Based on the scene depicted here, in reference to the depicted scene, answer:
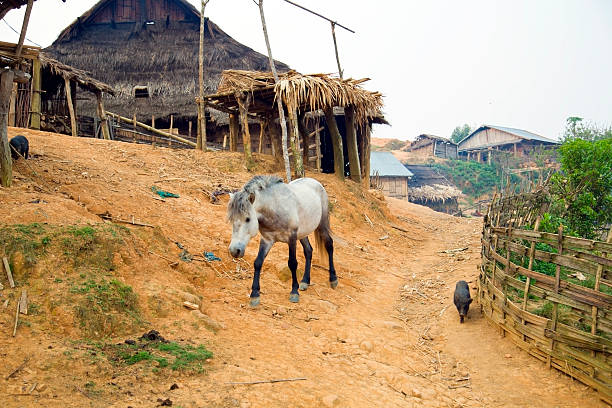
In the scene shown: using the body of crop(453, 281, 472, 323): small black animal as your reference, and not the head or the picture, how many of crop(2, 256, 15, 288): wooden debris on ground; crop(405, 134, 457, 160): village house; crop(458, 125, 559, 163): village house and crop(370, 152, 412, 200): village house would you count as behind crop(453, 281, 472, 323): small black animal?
3

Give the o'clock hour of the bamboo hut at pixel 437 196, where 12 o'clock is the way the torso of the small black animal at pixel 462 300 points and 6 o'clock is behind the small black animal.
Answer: The bamboo hut is roughly at 6 o'clock from the small black animal.

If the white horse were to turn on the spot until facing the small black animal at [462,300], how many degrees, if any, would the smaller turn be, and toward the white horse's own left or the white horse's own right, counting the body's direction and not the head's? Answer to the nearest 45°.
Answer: approximately 135° to the white horse's own left

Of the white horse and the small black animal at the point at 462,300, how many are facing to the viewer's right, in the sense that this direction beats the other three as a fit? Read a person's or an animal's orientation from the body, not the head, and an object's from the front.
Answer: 0

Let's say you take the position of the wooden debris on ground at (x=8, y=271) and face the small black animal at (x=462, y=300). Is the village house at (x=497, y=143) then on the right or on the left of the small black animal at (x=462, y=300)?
left

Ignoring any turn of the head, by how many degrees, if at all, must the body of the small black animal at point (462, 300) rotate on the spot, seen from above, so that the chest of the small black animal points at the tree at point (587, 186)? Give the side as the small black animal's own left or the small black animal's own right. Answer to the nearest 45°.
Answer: approximately 135° to the small black animal's own left

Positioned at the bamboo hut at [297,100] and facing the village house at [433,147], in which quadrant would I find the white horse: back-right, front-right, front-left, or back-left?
back-right

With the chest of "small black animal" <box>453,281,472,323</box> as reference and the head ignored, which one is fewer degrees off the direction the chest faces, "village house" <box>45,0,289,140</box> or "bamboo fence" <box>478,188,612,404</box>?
the bamboo fence

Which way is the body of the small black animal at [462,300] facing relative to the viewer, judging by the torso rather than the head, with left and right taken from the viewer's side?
facing the viewer

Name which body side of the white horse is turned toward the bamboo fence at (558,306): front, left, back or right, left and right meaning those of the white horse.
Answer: left

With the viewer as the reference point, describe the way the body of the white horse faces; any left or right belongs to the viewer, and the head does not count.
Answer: facing the viewer and to the left of the viewer

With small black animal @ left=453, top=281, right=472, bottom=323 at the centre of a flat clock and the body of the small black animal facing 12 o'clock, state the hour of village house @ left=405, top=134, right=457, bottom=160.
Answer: The village house is roughly at 6 o'clock from the small black animal.

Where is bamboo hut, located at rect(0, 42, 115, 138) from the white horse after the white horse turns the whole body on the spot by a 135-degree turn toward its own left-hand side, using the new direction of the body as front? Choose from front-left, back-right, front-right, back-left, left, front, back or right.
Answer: back-left

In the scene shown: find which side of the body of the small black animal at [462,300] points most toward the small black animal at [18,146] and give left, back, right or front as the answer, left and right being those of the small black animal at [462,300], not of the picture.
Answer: right
